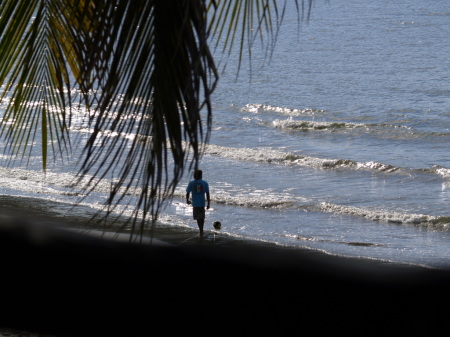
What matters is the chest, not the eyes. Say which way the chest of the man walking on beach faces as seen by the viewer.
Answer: away from the camera
